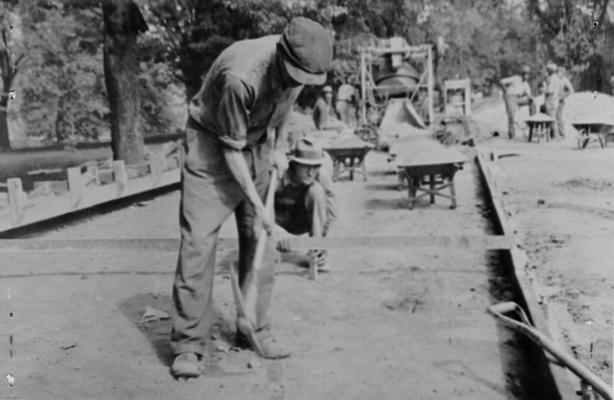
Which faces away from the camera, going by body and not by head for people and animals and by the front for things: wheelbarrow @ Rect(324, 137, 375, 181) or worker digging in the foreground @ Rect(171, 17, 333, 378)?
the wheelbarrow

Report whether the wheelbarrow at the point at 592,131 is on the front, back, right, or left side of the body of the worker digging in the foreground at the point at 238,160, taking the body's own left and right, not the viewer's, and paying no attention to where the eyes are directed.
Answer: left

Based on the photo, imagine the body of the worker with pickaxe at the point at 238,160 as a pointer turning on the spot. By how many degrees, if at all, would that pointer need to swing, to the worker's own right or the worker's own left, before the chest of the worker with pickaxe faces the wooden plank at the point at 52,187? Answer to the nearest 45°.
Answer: approximately 180°

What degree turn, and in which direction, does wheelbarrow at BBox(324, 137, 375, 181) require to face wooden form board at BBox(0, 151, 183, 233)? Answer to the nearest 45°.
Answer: approximately 135° to its left

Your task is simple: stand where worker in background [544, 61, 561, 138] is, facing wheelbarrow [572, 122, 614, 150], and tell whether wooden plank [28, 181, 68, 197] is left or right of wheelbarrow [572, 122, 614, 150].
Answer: right

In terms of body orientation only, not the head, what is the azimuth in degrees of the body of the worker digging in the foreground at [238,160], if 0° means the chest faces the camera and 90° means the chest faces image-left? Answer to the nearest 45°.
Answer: approximately 315°

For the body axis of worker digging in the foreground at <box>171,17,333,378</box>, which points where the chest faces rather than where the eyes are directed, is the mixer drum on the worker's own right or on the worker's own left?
on the worker's own left

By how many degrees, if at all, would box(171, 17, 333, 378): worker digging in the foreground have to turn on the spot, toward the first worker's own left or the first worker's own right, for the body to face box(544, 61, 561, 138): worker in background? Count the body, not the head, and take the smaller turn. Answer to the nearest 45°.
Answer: approximately 90° to the first worker's own left

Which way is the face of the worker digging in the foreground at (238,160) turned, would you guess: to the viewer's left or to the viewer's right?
to the viewer's right

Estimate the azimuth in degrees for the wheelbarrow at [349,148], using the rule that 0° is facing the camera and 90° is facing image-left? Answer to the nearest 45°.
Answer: approximately 180°
